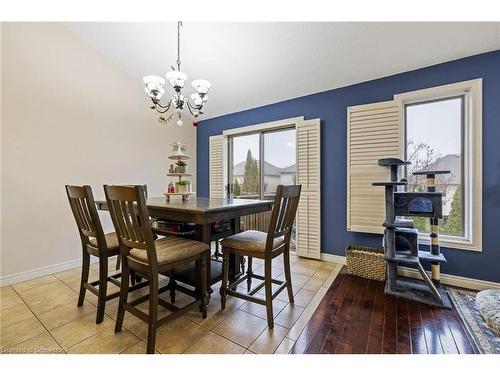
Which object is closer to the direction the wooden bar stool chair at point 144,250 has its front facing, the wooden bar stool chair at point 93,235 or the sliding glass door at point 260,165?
the sliding glass door

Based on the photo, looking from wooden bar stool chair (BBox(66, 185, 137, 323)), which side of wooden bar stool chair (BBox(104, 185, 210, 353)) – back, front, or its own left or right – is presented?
left

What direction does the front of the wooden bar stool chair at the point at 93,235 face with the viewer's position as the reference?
facing away from the viewer and to the right of the viewer

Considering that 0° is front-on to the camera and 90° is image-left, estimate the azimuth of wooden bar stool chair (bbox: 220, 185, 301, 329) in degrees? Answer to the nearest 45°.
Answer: approximately 135°

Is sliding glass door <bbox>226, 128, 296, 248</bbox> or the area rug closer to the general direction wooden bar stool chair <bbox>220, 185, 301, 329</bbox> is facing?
the sliding glass door

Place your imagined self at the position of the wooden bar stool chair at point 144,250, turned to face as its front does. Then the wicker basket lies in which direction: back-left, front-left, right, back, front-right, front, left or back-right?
front-right

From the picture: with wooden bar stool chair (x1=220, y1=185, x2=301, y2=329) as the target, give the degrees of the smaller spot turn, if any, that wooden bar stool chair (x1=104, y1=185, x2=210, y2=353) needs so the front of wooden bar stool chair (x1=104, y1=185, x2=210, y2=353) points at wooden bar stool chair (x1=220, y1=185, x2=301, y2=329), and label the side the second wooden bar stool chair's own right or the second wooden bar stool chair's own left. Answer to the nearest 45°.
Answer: approximately 45° to the second wooden bar stool chair's own right

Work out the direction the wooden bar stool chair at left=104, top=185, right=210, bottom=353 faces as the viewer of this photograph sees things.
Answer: facing away from the viewer and to the right of the viewer

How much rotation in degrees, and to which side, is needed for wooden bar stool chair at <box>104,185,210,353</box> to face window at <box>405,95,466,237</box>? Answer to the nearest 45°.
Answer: approximately 45° to its right

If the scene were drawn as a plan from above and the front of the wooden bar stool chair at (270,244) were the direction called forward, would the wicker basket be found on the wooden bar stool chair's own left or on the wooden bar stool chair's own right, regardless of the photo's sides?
on the wooden bar stool chair's own right

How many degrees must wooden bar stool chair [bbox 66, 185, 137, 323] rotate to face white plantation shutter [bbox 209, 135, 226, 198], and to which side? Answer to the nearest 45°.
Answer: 0° — it already faces it
